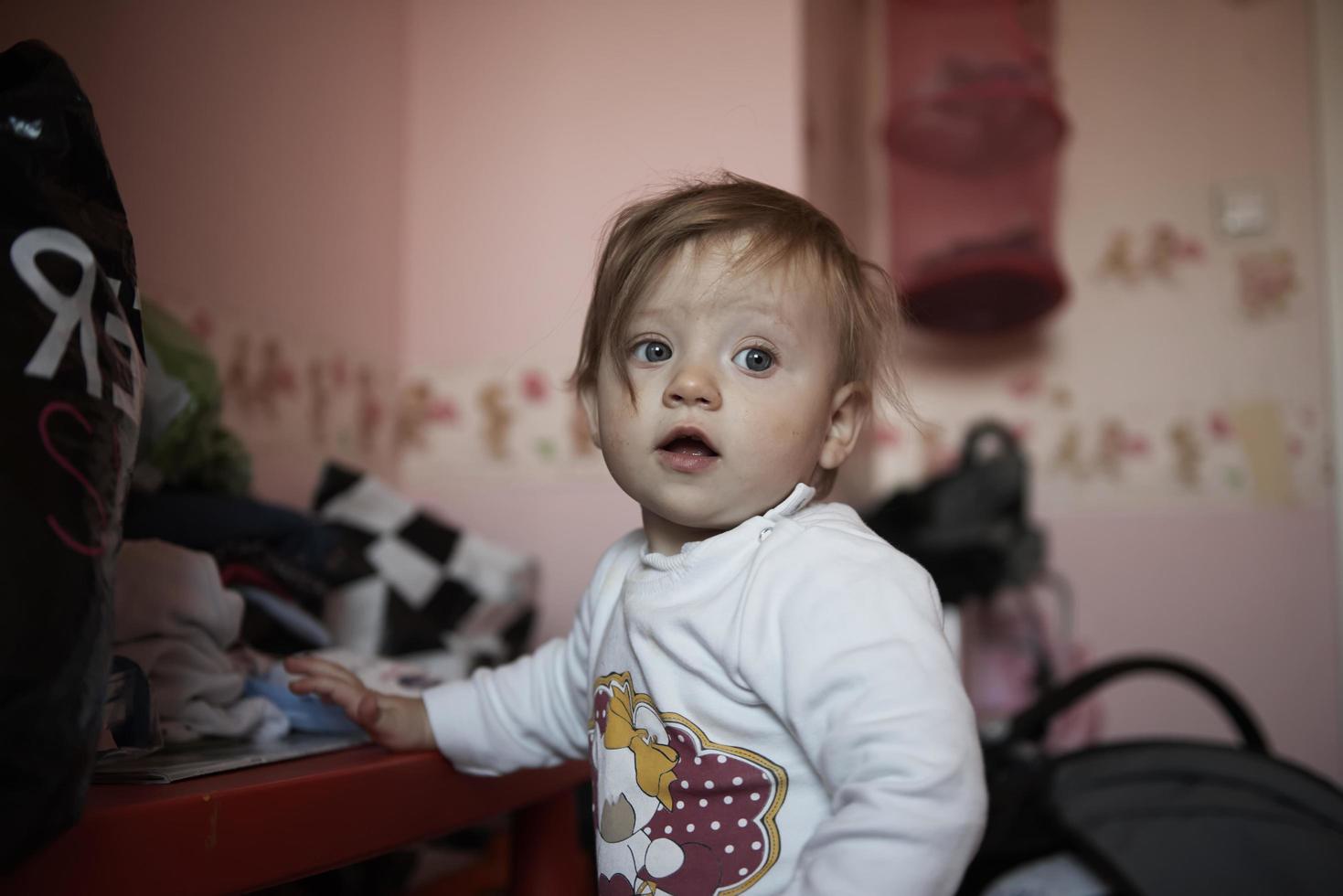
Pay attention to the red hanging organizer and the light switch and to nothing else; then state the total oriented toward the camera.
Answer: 2

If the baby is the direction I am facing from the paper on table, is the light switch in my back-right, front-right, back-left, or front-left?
front-left

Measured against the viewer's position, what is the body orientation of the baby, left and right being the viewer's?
facing the viewer and to the left of the viewer

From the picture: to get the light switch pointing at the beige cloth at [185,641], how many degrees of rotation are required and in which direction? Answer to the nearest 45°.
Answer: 0° — it already faces it

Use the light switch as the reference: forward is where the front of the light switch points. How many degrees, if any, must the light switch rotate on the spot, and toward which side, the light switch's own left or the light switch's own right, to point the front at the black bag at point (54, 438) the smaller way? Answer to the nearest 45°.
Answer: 0° — it already faces it

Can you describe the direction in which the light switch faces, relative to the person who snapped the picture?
facing the viewer

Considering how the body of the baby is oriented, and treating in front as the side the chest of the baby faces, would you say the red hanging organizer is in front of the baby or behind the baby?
behind

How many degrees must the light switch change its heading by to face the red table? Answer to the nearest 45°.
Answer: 0° — it already faces it

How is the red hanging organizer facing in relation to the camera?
toward the camera

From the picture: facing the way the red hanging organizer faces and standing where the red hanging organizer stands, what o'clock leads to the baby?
The baby is roughly at 12 o'clock from the red hanging organizer.
